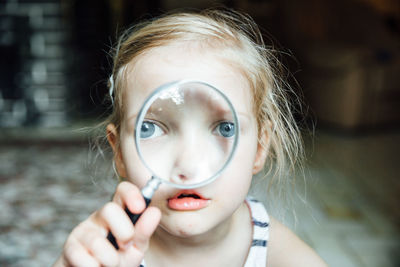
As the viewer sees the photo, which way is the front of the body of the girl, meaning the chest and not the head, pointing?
toward the camera

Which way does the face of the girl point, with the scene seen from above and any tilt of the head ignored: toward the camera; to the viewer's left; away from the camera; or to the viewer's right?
toward the camera
